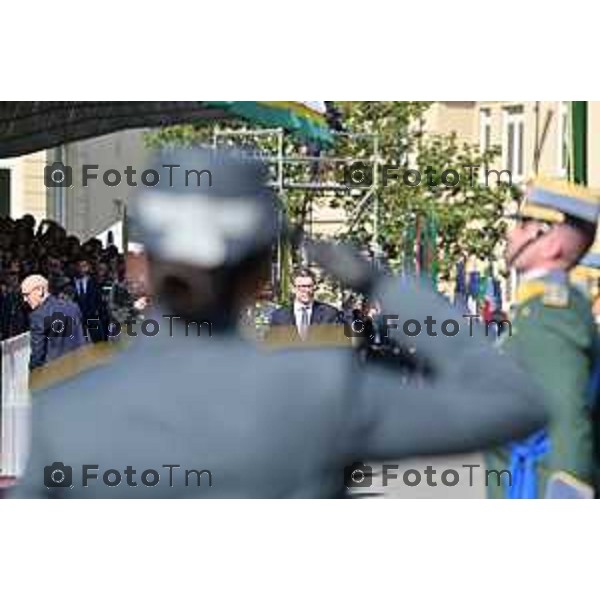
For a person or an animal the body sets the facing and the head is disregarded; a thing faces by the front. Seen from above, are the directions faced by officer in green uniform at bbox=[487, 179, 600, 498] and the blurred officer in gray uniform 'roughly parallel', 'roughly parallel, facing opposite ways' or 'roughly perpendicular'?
roughly perpendicular

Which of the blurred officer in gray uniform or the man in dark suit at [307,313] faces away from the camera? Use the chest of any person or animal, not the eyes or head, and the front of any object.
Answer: the blurred officer in gray uniform

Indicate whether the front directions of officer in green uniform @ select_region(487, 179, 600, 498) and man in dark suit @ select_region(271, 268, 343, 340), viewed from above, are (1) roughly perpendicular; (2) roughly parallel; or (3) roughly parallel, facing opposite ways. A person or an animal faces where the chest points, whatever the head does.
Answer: roughly perpendicular

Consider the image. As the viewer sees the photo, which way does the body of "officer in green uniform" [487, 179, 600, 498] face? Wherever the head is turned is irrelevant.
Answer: to the viewer's left

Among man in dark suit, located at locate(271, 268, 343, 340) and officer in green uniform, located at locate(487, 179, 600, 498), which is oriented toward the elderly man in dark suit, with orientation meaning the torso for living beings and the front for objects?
the officer in green uniform

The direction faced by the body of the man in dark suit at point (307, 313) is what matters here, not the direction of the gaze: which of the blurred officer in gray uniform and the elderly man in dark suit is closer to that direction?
the blurred officer in gray uniform

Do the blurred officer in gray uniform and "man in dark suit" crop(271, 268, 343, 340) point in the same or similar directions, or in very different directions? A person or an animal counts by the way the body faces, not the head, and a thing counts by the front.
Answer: very different directions

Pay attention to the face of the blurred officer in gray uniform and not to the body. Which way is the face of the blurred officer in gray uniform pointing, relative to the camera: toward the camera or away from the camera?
away from the camera

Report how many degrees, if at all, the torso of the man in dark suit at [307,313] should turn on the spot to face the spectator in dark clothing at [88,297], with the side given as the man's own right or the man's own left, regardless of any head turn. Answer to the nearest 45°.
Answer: approximately 135° to the man's own right

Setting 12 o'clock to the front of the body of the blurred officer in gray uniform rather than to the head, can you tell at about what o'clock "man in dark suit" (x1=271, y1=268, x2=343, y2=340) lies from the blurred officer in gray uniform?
The man in dark suit is roughly at 12 o'clock from the blurred officer in gray uniform.

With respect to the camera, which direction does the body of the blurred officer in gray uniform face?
away from the camera
